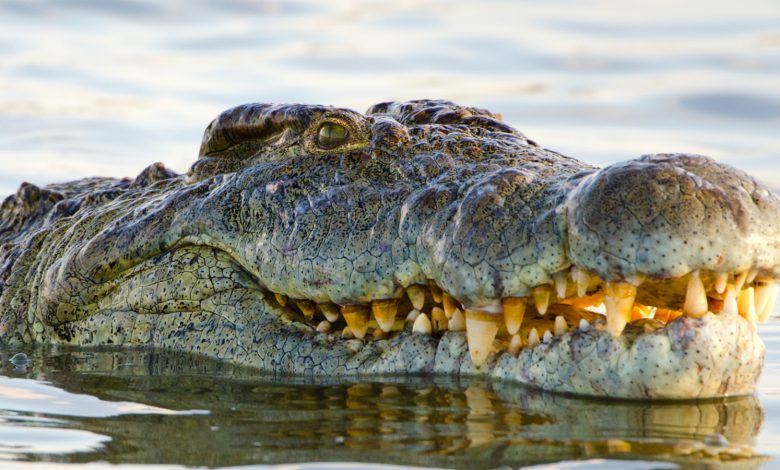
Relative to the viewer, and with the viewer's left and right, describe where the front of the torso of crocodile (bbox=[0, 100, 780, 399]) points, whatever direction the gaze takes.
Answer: facing the viewer and to the right of the viewer
